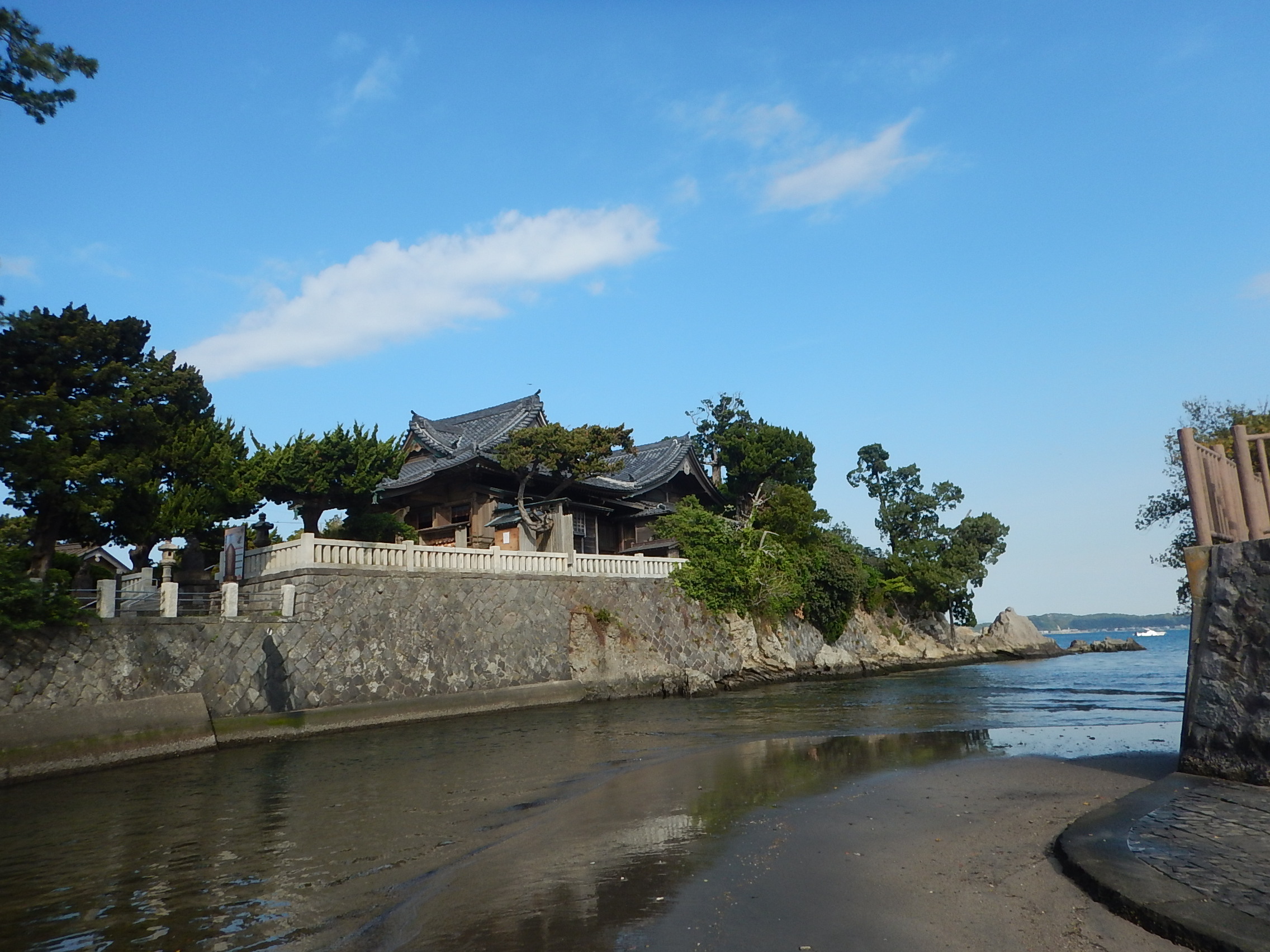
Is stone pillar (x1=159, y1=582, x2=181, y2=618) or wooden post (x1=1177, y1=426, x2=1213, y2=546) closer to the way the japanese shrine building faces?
the stone pillar

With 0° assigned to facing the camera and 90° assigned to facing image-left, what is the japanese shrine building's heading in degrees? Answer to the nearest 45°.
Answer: approximately 45°

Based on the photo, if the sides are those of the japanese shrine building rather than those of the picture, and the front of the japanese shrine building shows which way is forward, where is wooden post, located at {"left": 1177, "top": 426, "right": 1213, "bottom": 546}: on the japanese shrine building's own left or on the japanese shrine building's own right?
on the japanese shrine building's own left

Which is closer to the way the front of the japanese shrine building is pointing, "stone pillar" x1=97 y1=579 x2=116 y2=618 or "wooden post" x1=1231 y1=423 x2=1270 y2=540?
the stone pillar

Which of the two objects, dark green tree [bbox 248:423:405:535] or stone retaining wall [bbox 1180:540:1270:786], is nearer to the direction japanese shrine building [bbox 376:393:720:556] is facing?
the dark green tree

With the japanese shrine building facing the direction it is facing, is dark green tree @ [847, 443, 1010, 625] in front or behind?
behind

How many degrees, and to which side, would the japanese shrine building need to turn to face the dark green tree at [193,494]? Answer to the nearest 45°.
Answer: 0° — it already faces it

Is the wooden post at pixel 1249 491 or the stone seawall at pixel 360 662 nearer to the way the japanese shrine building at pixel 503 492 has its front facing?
the stone seawall

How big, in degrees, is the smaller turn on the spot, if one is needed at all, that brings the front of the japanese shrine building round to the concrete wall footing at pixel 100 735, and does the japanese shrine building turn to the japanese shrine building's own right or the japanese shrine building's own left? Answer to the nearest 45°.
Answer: approximately 45° to the japanese shrine building's own left

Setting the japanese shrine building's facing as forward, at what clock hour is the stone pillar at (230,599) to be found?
The stone pillar is roughly at 11 o'clock from the japanese shrine building.
